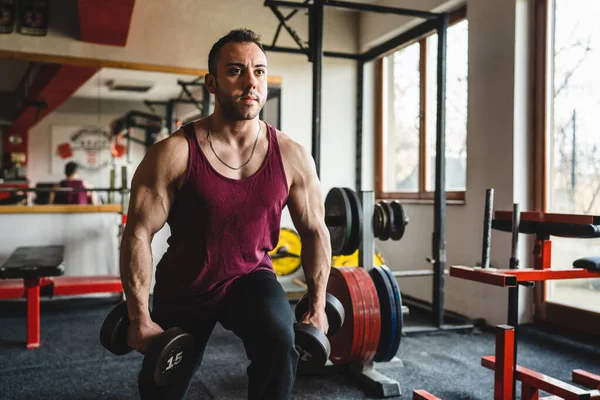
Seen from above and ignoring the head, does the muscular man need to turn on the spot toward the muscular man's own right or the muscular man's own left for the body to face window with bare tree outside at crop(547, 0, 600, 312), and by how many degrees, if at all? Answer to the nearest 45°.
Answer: approximately 90° to the muscular man's own left

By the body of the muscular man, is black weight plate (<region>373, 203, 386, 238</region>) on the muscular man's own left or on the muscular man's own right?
on the muscular man's own left

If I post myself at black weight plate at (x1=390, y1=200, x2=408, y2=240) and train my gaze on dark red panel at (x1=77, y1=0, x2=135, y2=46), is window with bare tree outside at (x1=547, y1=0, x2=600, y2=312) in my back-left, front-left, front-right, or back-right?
back-right

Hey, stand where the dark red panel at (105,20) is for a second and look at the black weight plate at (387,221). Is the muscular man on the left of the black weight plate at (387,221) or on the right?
right

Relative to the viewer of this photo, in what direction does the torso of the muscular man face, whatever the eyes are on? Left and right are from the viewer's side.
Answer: facing the viewer and to the right of the viewer

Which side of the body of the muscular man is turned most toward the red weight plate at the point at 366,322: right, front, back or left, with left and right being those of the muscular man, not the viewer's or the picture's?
left

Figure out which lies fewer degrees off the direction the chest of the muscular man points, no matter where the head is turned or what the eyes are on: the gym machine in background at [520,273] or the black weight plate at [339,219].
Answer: the gym machine in background

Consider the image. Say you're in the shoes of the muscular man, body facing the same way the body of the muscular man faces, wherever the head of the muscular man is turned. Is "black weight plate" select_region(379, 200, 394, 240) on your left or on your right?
on your left

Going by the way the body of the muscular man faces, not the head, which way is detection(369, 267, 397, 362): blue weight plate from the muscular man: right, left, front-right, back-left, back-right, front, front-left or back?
left

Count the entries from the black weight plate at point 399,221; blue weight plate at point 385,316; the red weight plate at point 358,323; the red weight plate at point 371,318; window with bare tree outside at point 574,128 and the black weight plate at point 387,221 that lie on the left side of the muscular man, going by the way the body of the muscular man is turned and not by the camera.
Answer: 6

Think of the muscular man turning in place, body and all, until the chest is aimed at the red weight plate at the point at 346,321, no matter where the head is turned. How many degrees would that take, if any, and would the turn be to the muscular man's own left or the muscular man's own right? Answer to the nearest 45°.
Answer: approximately 90° to the muscular man's own left
